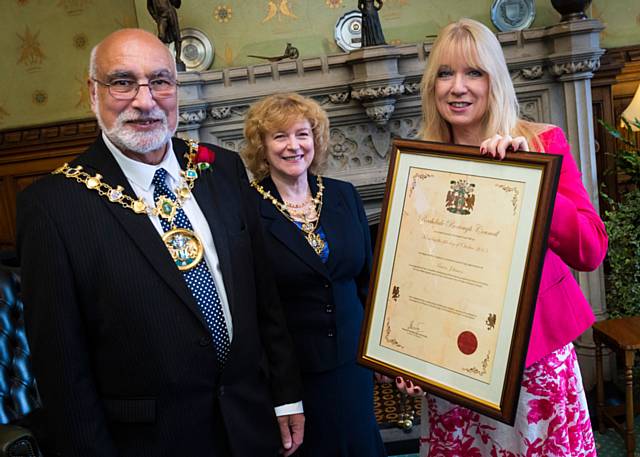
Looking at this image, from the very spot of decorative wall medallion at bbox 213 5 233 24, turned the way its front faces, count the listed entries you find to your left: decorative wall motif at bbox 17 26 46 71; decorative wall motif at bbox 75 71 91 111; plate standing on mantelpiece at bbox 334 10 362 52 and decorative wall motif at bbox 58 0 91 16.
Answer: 1

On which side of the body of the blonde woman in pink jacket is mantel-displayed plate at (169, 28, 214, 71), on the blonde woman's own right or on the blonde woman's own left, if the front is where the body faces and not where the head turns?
on the blonde woman's own right

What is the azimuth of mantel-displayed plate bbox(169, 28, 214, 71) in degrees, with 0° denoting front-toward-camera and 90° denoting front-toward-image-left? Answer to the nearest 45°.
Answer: approximately 0°

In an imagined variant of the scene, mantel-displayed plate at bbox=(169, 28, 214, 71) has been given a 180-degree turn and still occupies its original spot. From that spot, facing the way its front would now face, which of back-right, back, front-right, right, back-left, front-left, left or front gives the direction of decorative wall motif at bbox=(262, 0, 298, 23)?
right

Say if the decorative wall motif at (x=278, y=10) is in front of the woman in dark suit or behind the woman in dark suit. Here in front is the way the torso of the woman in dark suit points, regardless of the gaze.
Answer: behind

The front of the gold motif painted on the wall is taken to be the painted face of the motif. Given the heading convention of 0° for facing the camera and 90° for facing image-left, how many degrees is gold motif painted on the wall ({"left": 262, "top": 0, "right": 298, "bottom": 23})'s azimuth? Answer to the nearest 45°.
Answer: approximately 0°

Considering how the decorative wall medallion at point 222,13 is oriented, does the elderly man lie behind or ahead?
ahead
